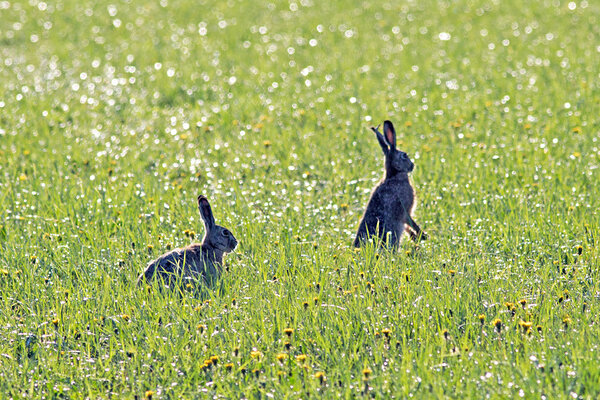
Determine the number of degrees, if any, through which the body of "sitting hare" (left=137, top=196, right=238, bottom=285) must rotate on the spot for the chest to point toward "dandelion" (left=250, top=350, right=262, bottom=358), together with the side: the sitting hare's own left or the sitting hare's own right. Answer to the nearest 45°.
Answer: approximately 90° to the sitting hare's own right

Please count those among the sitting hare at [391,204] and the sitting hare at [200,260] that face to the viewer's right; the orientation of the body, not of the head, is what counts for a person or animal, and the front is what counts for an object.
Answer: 2

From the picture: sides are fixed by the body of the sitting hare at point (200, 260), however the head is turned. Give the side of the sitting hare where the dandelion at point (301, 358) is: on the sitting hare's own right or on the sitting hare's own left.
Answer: on the sitting hare's own right

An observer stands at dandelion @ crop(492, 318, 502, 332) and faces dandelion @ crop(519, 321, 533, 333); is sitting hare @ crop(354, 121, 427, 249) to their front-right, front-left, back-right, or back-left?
back-left

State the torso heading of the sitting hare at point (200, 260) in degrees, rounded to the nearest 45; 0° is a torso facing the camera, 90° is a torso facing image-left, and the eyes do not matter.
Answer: approximately 270°

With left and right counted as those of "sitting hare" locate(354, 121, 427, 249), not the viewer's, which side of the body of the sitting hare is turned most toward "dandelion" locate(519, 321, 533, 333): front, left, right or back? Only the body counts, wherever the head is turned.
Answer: right

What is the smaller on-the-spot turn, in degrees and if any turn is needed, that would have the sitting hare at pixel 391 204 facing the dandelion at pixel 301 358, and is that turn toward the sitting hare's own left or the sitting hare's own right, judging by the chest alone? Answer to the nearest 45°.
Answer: approximately 90° to the sitting hare's own right

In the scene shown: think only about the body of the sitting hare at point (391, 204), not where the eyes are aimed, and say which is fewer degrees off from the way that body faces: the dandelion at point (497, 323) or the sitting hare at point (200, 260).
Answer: the dandelion

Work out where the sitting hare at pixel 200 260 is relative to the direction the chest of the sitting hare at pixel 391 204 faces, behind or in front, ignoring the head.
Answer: behind

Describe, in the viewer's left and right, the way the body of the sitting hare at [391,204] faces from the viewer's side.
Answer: facing to the right of the viewer

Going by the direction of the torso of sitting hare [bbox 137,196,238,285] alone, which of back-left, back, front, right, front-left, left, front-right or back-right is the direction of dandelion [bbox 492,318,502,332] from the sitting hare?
front-right

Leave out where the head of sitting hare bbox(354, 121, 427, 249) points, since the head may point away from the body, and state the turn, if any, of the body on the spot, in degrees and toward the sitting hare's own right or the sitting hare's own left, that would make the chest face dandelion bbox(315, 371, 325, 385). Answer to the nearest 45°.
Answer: approximately 90° to the sitting hare's own right

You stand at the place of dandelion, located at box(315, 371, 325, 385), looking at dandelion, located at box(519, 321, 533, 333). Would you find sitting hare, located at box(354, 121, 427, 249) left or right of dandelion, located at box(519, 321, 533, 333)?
left
